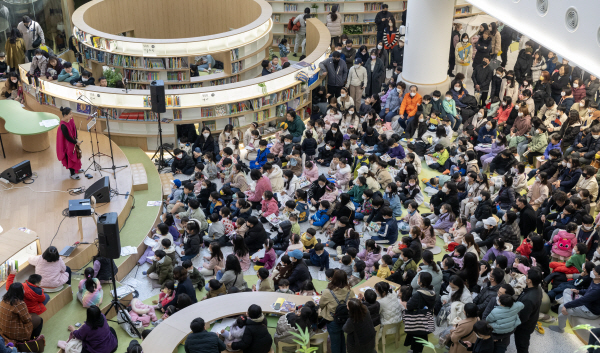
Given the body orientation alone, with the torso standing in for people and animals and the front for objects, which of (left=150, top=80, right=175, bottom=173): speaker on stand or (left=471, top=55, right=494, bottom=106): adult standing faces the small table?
the adult standing

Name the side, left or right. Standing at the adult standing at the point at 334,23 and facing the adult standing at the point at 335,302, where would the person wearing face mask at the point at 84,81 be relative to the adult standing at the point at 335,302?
right

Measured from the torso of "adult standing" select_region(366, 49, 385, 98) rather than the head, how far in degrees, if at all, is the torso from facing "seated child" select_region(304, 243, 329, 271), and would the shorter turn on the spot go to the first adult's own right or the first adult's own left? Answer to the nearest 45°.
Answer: approximately 45° to the first adult's own left

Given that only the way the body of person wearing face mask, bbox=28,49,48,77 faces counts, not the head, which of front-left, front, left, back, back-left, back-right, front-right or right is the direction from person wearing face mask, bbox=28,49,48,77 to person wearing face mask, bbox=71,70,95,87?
front-left

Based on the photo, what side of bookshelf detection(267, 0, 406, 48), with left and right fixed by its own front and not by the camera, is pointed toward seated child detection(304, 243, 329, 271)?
front

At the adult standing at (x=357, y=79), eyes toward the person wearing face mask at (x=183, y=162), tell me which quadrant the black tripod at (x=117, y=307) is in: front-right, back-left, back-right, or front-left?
front-left

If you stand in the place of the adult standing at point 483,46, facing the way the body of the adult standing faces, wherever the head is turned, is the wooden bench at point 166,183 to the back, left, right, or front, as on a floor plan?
front

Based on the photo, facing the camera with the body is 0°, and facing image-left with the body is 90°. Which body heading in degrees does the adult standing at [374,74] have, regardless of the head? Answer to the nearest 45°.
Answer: approximately 45°

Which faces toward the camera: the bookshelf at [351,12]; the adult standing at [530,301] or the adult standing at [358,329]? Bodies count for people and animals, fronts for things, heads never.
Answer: the bookshelf

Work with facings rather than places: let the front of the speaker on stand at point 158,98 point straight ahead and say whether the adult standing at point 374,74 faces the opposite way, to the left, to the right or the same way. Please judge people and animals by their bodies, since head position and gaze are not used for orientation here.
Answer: to the right

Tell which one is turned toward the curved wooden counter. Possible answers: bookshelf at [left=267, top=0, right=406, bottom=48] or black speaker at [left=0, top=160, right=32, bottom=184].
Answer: the bookshelf

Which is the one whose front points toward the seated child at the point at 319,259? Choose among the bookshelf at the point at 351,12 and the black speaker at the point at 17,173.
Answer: the bookshelf

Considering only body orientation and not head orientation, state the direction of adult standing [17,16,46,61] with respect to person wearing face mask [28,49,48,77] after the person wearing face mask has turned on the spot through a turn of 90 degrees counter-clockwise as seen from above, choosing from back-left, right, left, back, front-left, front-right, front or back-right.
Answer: left

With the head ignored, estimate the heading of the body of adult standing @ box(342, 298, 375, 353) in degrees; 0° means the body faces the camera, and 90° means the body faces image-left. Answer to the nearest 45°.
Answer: approximately 135°

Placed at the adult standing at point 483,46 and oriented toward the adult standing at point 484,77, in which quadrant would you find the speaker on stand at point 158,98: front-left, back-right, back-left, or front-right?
front-right
